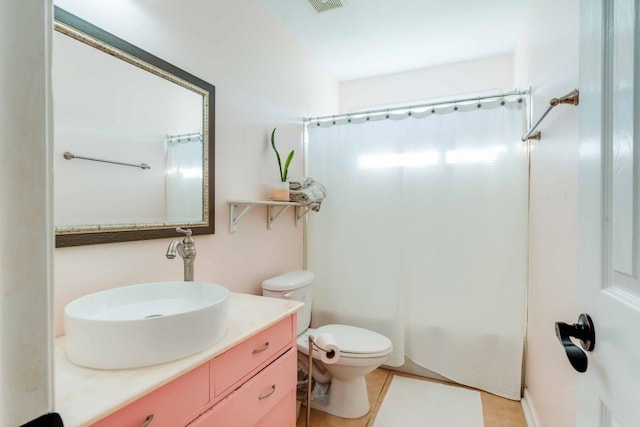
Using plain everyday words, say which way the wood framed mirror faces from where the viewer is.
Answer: facing the viewer and to the right of the viewer

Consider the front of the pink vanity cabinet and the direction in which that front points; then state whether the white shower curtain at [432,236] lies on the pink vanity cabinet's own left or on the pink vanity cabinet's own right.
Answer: on the pink vanity cabinet's own left

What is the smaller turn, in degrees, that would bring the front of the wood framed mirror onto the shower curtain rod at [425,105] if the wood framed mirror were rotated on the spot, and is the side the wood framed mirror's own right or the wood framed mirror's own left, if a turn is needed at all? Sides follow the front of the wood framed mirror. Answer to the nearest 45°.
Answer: approximately 45° to the wood framed mirror's own left

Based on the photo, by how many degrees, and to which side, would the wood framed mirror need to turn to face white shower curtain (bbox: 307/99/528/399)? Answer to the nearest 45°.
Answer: approximately 45° to its left

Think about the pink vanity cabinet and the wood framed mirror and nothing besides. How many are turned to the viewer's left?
0

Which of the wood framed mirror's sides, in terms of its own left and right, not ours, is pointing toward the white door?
front

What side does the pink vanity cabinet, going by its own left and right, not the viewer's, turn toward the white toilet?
left

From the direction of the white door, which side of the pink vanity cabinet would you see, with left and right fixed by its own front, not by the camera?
front
